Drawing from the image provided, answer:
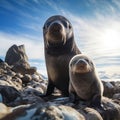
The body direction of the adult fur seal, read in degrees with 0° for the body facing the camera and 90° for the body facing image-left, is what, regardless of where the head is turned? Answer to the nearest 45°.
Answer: approximately 0°

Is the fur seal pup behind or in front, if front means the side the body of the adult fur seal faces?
in front

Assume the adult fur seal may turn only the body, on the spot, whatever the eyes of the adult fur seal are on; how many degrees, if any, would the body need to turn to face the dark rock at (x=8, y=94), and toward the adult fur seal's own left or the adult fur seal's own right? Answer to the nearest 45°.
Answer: approximately 45° to the adult fur seal's own right
